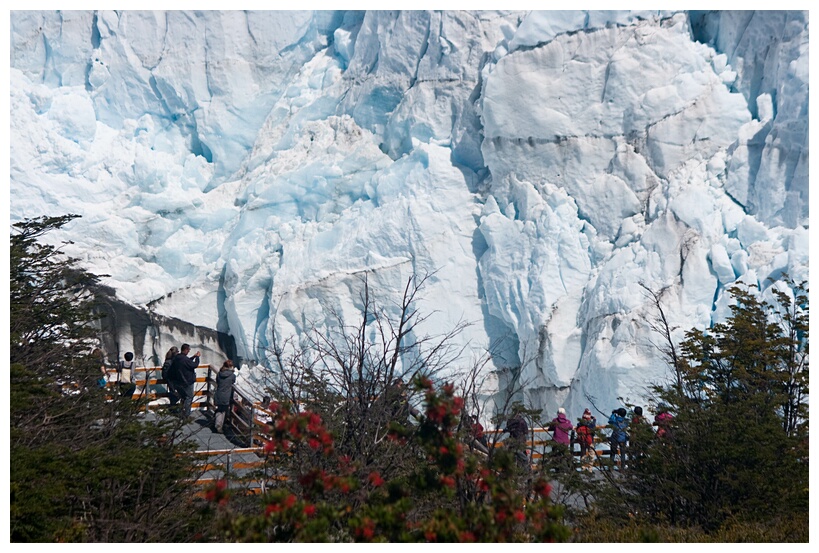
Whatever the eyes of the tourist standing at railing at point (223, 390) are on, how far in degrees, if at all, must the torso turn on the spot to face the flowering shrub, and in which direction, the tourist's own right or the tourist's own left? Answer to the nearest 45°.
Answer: approximately 135° to the tourist's own right

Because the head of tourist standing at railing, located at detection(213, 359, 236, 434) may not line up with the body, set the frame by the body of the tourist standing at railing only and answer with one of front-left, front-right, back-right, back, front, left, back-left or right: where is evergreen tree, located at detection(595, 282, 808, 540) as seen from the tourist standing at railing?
right

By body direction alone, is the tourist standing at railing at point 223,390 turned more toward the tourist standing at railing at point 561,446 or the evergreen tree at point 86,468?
the tourist standing at railing

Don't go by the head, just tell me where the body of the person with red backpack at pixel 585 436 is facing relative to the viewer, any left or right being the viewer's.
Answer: facing away from the viewer

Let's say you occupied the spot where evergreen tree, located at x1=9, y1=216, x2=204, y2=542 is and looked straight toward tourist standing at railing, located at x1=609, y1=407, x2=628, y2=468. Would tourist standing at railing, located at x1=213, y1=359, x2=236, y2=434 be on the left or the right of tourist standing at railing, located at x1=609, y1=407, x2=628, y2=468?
left

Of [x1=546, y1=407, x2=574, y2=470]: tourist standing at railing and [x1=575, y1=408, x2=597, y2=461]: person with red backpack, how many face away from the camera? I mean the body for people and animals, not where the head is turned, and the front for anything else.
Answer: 2

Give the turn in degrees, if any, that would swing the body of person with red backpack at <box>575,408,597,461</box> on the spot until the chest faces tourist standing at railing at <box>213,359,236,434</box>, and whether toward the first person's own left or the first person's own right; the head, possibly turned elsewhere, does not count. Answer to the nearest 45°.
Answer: approximately 90° to the first person's own left

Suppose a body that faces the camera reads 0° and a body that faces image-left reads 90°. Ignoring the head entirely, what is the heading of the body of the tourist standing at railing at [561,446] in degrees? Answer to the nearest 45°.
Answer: approximately 180°

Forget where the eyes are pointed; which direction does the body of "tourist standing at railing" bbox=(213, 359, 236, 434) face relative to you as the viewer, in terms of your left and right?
facing away from the viewer and to the right of the viewer

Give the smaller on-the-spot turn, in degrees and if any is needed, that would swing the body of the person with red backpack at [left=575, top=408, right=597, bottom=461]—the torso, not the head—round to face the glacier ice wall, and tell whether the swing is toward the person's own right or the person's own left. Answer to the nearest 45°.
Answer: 0° — they already face it
